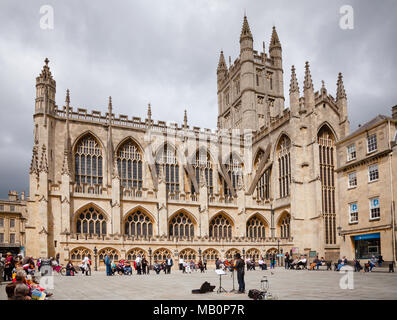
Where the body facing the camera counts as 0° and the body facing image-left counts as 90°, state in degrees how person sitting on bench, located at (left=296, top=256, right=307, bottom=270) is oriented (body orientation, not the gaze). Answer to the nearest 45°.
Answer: approximately 45°

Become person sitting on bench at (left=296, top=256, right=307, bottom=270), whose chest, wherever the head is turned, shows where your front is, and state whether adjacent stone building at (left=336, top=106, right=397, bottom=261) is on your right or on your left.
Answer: on your left

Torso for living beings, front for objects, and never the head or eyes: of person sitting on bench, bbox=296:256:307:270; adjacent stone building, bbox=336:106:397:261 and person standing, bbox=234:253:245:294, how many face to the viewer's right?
0

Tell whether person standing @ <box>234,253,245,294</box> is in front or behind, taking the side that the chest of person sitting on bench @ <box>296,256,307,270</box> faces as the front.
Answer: in front

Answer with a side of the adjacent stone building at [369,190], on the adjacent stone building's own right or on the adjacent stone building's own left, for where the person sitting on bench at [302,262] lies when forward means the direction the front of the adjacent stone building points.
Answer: on the adjacent stone building's own right

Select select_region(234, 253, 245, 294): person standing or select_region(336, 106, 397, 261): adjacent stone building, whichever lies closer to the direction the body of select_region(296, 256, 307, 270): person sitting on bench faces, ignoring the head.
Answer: the person standing

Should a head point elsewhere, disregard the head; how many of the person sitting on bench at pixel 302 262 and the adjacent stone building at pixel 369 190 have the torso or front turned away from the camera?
0

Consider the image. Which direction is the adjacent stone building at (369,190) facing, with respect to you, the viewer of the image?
facing the viewer and to the left of the viewer
